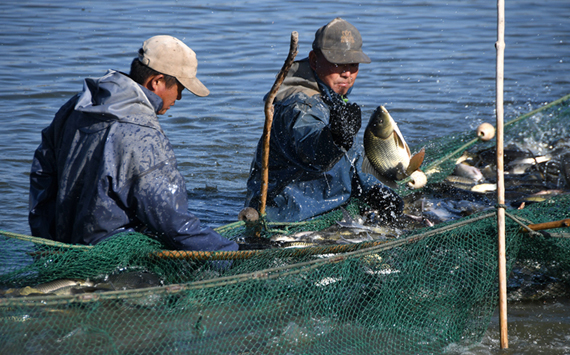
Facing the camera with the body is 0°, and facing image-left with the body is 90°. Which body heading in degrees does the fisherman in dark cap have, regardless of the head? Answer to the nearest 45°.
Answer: approximately 315°

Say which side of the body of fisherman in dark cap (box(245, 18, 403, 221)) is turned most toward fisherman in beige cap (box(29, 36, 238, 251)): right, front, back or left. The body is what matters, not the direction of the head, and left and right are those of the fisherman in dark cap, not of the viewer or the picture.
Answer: right

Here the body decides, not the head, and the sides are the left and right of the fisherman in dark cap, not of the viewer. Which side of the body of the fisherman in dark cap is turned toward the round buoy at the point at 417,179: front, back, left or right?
left

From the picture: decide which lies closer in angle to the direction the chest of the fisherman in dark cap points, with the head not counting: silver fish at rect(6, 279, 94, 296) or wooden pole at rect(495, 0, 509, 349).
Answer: the wooden pole

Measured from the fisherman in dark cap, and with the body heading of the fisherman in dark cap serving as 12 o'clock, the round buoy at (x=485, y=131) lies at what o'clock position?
The round buoy is roughly at 9 o'clock from the fisherman in dark cap.

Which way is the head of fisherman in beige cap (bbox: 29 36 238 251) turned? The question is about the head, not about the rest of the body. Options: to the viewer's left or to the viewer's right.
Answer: to the viewer's right

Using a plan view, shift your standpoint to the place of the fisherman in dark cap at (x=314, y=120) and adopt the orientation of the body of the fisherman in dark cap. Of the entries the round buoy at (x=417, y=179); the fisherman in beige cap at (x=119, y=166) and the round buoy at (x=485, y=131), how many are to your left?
2

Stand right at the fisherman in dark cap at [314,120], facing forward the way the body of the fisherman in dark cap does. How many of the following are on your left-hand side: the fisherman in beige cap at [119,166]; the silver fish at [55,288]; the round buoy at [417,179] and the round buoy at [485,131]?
2

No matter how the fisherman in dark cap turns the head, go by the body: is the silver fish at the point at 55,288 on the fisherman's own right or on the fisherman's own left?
on the fisherman's own right
